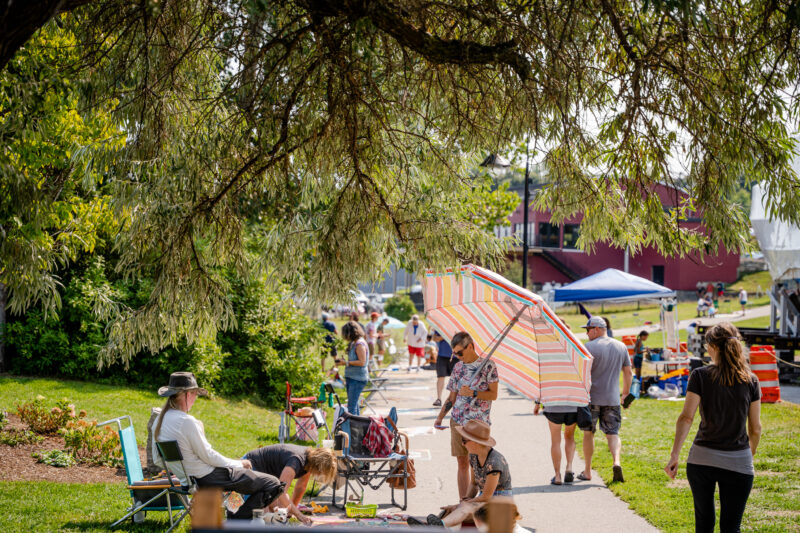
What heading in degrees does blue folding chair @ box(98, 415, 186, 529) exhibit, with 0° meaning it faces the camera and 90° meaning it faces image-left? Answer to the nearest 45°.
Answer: approximately 270°

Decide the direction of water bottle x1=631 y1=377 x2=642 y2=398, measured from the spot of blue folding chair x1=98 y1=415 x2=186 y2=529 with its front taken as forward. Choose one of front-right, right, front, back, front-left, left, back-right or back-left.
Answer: front-left

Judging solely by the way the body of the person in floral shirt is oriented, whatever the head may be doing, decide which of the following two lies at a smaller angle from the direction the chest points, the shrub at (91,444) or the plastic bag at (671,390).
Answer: the shrub

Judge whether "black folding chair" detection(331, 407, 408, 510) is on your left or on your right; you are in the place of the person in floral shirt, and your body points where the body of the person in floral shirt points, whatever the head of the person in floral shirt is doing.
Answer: on your right

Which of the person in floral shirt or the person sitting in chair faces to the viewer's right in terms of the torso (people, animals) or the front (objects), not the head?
the person sitting in chair

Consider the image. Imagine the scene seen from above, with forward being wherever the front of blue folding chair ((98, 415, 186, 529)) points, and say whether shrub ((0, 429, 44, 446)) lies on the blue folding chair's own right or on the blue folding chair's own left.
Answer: on the blue folding chair's own left

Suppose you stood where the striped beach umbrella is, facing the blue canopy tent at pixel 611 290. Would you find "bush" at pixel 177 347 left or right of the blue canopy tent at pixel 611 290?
left

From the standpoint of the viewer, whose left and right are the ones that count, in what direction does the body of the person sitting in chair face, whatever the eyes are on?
facing to the right of the viewer

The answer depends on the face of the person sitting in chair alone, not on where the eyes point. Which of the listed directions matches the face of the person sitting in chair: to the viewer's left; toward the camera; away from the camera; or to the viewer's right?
to the viewer's right

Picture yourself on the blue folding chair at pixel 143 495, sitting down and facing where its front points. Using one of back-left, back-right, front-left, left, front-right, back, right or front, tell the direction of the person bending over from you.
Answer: front

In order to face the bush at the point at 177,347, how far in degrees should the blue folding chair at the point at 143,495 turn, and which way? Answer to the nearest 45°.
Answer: approximately 90° to its left

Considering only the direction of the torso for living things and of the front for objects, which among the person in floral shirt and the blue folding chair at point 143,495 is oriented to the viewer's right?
the blue folding chair

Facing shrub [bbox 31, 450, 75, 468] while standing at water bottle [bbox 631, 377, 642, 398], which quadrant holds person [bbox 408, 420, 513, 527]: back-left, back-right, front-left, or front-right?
front-left
